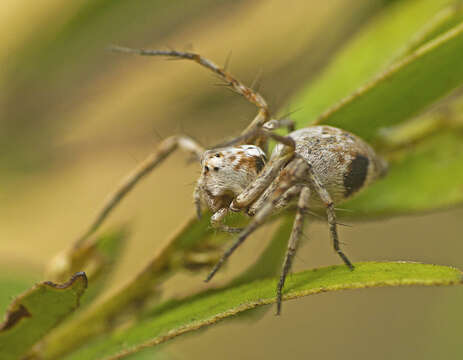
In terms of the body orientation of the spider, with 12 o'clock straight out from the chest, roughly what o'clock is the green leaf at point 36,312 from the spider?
The green leaf is roughly at 1 o'clock from the spider.

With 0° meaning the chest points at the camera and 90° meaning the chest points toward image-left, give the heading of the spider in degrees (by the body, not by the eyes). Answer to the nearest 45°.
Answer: approximately 90°

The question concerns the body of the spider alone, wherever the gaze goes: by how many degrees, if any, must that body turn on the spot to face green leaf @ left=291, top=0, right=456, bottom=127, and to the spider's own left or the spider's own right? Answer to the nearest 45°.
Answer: approximately 135° to the spider's own right

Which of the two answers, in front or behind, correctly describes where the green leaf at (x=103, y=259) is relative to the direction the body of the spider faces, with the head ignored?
in front
